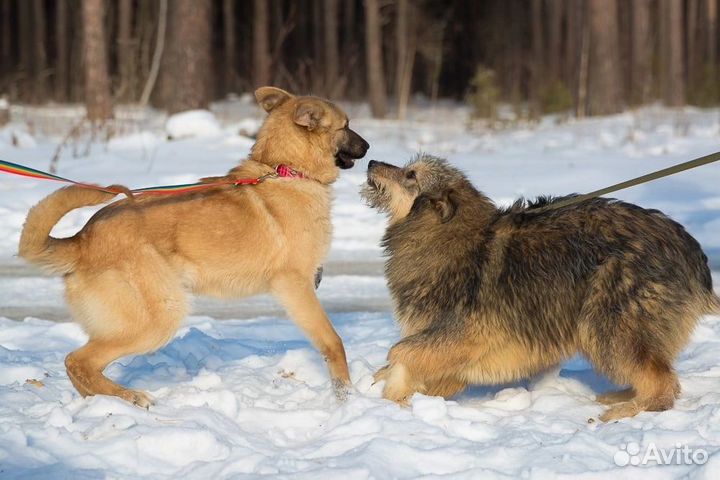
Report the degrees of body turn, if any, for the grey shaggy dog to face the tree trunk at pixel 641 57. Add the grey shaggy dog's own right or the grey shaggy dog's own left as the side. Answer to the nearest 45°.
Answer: approximately 90° to the grey shaggy dog's own right

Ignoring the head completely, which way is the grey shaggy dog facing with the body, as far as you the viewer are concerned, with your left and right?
facing to the left of the viewer

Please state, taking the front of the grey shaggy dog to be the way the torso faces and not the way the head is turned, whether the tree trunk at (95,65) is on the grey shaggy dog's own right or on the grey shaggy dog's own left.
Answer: on the grey shaggy dog's own right

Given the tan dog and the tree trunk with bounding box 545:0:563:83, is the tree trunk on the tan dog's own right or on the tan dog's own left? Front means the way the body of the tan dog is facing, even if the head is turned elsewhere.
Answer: on the tan dog's own left

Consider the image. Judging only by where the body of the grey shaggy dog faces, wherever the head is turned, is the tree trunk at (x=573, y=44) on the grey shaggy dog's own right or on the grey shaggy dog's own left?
on the grey shaggy dog's own right

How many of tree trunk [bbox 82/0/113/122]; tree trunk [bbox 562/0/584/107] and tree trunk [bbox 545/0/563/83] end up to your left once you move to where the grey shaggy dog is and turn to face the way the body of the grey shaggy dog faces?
0

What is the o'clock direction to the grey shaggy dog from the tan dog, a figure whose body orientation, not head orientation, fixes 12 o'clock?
The grey shaggy dog is roughly at 1 o'clock from the tan dog.

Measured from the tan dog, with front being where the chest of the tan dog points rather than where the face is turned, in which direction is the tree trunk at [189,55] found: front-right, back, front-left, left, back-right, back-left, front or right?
left

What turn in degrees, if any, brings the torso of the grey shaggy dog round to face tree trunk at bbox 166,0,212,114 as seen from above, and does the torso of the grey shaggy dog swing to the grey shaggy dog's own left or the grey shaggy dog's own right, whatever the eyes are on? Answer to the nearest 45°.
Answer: approximately 45° to the grey shaggy dog's own right

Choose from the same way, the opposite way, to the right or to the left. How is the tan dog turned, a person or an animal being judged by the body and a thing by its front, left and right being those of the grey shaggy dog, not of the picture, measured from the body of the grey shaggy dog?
the opposite way

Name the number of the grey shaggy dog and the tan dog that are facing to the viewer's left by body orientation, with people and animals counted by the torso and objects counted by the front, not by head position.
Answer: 1

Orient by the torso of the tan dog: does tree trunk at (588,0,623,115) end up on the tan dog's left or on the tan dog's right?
on the tan dog's left

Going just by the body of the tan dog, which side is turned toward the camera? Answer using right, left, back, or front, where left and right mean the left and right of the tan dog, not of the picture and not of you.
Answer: right
